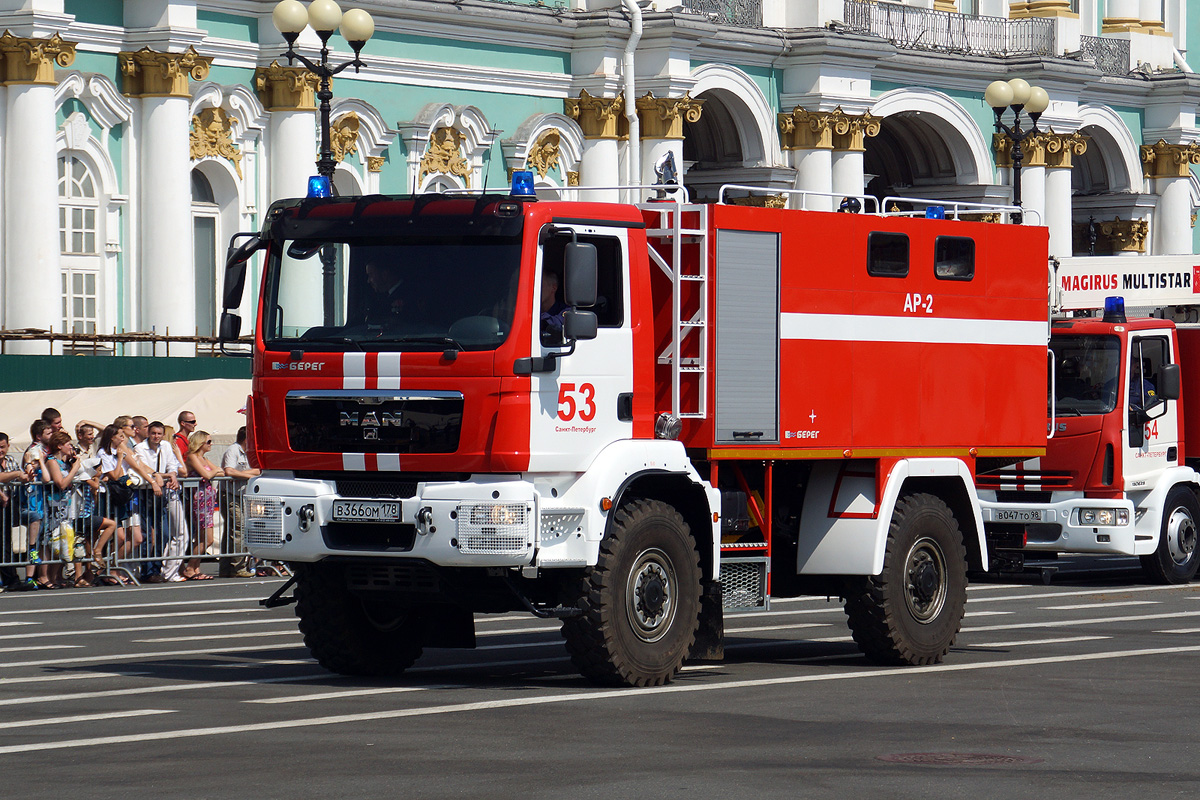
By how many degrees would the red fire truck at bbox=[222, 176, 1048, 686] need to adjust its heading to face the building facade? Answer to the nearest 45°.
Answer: approximately 135° to its right

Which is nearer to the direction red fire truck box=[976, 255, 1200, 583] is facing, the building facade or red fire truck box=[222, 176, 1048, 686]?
the red fire truck

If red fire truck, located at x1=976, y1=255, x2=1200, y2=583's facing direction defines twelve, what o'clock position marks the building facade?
The building facade is roughly at 3 o'clock from the red fire truck.

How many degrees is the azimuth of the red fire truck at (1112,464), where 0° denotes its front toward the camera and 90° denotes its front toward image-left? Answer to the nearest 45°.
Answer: approximately 45°

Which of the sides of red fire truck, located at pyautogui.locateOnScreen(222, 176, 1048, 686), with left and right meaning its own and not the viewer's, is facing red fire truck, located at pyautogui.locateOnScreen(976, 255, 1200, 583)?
back

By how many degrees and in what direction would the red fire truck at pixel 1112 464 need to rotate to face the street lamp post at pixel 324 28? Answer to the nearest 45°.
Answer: approximately 45° to its right

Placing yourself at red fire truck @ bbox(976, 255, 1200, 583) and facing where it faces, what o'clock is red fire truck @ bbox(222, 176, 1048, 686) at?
red fire truck @ bbox(222, 176, 1048, 686) is roughly at 11 o'clock from red fire truck @ bbox(976, 255, 1200, 583).
